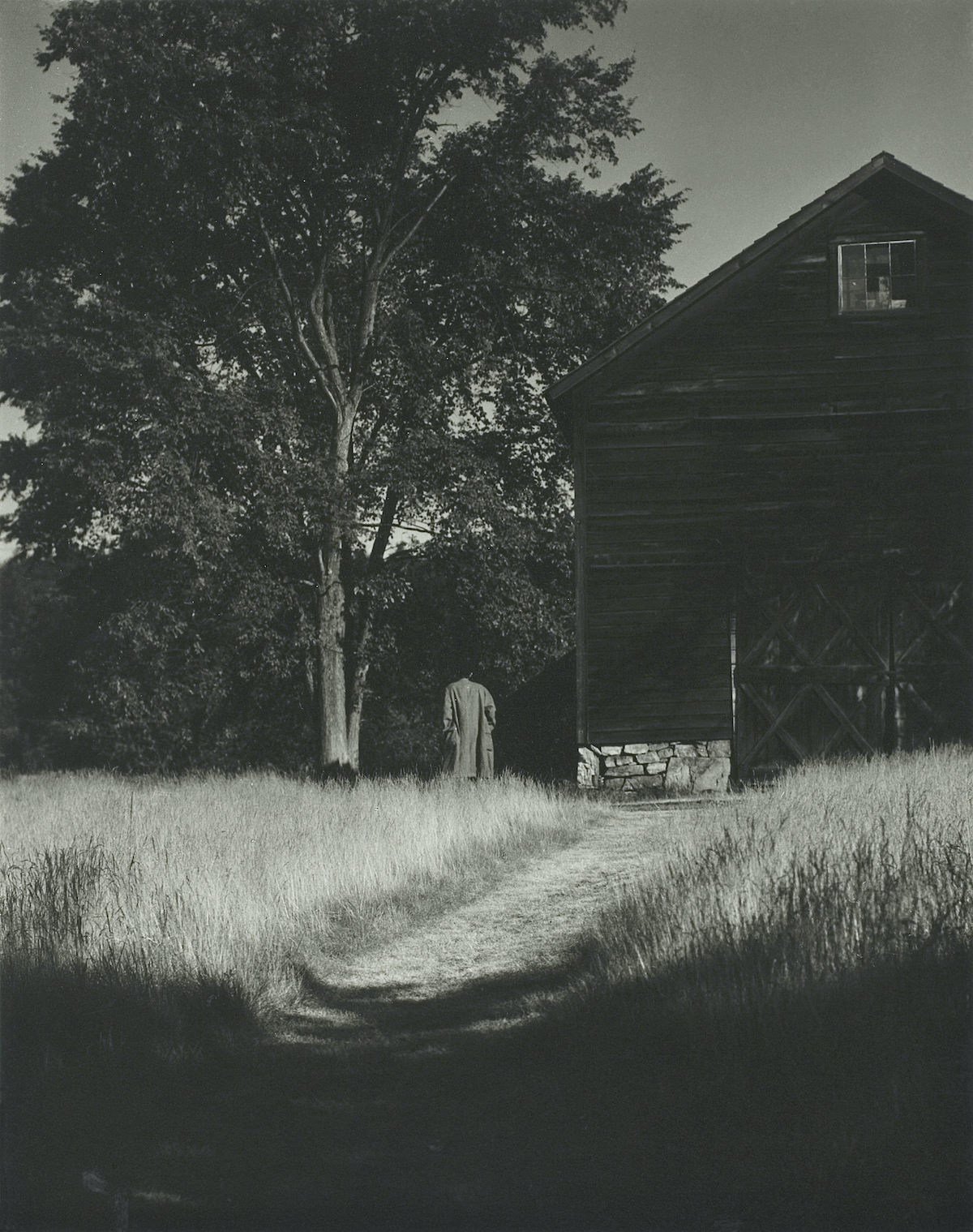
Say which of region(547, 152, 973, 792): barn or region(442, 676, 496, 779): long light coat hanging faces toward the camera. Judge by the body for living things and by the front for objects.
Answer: the barn

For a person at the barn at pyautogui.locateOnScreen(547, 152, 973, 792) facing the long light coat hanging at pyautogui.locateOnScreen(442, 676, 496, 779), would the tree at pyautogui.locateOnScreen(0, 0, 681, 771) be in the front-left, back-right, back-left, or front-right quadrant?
front-right

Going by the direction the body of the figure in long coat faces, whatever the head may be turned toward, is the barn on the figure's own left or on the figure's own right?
on the figure's own right

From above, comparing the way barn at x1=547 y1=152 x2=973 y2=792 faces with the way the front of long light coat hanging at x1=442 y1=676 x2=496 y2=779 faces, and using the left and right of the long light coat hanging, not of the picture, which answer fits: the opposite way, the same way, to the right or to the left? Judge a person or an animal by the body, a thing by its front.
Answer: the opposite way

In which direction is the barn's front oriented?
toward the camera

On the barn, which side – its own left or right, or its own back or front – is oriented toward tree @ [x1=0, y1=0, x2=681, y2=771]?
right

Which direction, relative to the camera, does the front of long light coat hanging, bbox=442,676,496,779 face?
away from the camera

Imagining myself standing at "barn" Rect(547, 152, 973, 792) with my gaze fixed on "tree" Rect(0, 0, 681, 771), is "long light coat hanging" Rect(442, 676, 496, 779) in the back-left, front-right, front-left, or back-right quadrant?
front-left

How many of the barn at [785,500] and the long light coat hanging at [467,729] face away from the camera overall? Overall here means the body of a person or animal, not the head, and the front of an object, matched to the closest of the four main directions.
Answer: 1
